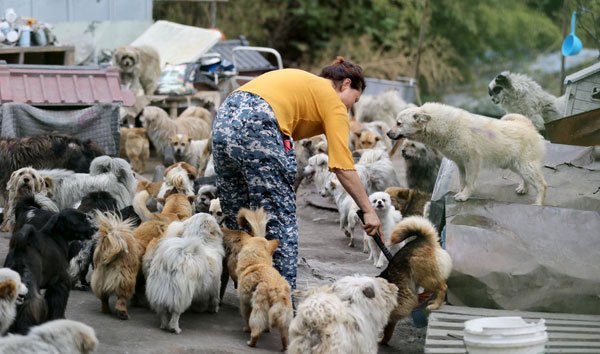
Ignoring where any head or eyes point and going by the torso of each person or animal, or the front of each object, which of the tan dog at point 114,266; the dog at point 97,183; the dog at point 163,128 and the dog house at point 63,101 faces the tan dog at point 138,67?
the tan dog at point 114,266

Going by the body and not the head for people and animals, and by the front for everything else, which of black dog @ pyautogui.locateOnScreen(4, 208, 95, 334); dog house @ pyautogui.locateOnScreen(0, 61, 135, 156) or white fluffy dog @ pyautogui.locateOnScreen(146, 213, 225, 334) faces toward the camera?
the dog house

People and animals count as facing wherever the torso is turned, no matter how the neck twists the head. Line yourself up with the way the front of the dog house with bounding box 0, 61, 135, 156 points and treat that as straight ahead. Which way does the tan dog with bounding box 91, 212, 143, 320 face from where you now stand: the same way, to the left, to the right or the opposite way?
the opposite way

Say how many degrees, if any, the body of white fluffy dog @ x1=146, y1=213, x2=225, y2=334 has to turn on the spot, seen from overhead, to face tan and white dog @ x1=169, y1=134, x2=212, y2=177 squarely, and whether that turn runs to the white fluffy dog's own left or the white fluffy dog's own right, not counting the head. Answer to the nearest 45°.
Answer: approximately 45° to the white fluffy dog's own left

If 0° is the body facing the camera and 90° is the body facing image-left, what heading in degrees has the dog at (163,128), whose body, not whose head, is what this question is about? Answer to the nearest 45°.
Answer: approximately 45°

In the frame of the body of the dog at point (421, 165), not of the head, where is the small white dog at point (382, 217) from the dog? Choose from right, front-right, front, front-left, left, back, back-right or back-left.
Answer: front-left

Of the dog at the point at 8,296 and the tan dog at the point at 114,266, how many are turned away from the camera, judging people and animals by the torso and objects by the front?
1

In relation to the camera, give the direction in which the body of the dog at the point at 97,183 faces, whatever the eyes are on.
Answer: to the viewer's left

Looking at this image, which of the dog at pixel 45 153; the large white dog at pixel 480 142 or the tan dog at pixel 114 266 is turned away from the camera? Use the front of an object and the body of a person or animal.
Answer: the tan dog
